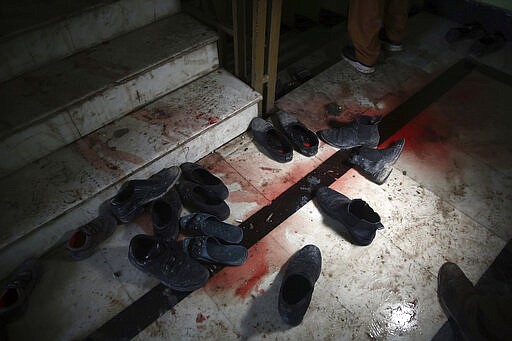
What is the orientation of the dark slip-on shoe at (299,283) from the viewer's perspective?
away from the camera

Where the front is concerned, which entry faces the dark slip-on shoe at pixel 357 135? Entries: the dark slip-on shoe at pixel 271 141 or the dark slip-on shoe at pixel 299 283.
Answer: the dark slip-on shoe at pixel 299 283

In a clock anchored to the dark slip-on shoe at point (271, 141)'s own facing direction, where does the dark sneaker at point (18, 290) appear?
The dark sneaker is roughly at 9 o'clock from the dark slip-on shoe.

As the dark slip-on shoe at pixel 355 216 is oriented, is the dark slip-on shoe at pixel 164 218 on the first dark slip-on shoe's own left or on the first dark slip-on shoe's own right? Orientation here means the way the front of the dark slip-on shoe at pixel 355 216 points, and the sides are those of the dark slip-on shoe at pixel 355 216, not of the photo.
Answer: on the first dark slip-on shoe's own left

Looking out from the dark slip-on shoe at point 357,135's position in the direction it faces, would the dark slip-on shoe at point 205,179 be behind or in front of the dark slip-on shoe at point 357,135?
in front

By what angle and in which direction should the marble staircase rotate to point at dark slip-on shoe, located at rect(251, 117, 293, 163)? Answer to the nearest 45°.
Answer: approximately 45° to its left

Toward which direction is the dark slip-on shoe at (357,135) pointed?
to the viewer's left
